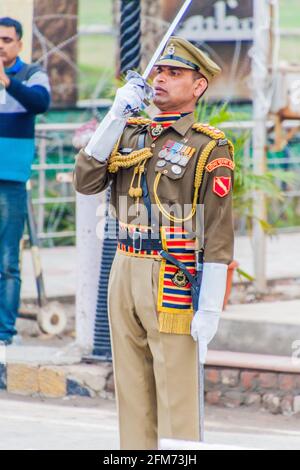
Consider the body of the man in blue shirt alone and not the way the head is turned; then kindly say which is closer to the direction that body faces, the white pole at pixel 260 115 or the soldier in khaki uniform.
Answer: the soldier in khaki uniform

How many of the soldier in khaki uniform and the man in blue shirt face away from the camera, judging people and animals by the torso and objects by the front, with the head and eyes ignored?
0

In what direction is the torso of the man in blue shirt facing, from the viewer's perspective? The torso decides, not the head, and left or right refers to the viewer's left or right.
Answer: facing the viewer and to the left of the viewer

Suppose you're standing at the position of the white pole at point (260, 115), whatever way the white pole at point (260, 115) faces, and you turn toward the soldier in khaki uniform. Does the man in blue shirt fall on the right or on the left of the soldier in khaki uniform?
right

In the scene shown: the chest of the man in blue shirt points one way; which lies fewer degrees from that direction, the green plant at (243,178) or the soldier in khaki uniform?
the soldier in khaki uniform

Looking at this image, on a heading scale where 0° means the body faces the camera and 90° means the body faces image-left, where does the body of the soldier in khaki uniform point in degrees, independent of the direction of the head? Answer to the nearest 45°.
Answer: approximately 45°

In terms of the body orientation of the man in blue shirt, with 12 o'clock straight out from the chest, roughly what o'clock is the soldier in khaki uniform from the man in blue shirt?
The soldier in khaki uniform is roughly at 10 o'clock from the man in blue shirt.
